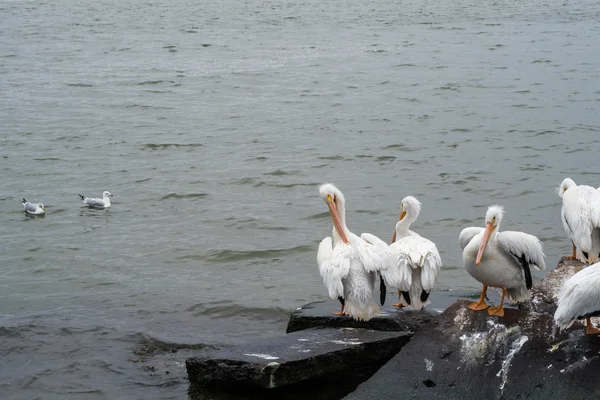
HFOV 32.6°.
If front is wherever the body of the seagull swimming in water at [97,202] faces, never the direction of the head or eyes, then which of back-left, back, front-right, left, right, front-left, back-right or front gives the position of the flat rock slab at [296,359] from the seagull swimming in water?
right

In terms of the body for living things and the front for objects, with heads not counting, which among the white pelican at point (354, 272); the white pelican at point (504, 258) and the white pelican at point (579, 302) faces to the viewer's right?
the white pelican at point (579, 302)

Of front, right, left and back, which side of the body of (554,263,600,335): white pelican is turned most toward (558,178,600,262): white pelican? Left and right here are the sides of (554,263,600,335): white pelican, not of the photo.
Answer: left

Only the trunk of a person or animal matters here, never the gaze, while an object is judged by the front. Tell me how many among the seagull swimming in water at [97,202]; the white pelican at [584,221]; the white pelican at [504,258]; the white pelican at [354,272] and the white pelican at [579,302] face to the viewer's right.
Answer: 2

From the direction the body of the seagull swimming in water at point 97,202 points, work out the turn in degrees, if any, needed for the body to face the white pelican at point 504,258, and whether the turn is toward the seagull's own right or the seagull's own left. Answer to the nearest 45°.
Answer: approximately 90° to the seagull's own right

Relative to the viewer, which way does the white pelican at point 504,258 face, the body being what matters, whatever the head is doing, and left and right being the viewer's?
facing the viewer and to the left of the viewer

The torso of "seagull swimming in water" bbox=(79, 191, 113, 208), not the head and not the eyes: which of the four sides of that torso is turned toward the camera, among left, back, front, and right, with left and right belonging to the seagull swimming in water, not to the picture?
right

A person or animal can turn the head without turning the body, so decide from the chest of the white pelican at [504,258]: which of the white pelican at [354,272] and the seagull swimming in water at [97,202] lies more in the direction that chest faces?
the white pelican

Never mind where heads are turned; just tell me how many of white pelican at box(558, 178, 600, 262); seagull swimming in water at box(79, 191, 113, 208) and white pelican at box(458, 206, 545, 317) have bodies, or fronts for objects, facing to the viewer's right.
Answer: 1

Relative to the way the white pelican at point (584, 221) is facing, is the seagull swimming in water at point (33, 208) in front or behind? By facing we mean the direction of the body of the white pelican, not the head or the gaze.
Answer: in front
